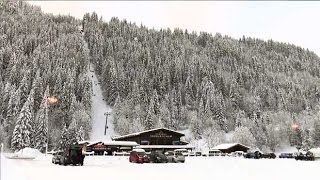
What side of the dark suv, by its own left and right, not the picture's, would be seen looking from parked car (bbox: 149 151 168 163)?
right

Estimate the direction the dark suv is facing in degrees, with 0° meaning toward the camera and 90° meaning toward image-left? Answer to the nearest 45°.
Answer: approximately 135°
